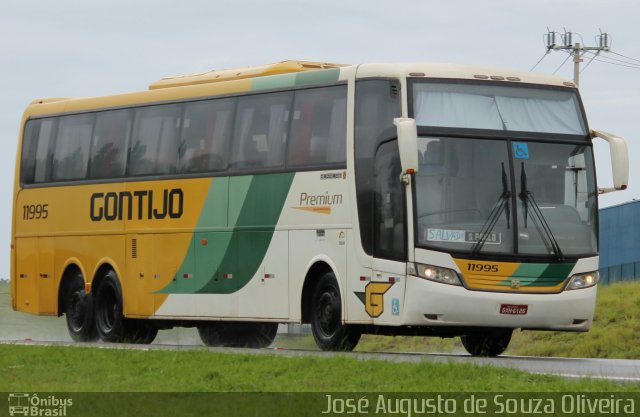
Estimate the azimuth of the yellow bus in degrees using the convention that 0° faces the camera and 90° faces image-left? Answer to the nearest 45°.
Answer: approximately 315°
